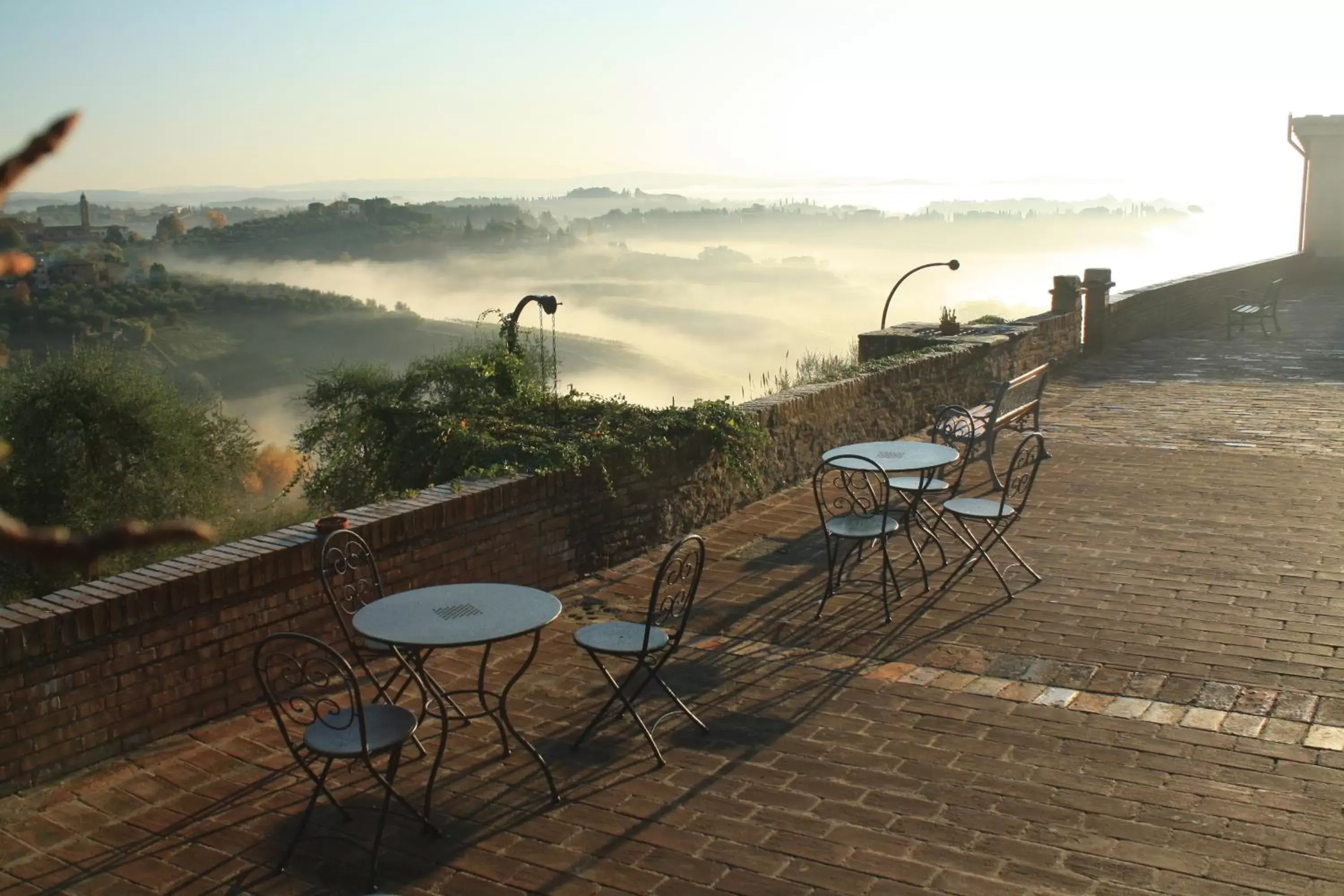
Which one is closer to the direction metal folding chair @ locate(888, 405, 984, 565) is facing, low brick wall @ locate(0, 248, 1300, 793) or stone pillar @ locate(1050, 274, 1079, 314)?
the low brick wall

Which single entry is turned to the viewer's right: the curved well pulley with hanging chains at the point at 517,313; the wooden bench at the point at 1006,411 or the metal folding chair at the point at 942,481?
the curved well pulley with hanging chains

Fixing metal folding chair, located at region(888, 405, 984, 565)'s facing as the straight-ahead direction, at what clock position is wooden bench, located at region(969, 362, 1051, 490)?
The wooden bench is roughly at 5 o'clock from the metal folding chair.

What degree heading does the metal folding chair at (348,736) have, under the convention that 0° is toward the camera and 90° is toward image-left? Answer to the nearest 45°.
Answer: approximately 225°

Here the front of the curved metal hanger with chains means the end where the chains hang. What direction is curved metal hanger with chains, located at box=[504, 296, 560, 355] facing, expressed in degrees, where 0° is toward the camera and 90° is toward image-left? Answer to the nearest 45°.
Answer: approximately 270°

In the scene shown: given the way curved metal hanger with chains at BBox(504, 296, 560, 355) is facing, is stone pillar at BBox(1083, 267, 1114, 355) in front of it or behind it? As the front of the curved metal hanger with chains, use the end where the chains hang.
in front

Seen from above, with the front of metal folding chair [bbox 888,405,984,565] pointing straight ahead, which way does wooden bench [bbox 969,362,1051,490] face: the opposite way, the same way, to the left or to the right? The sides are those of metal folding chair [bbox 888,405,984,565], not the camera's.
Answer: to the right

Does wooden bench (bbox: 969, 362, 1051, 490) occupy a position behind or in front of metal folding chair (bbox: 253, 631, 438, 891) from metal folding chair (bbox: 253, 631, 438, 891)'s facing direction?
in front

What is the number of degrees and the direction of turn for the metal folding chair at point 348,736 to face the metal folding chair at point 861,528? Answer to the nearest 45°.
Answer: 0° — it already faces it

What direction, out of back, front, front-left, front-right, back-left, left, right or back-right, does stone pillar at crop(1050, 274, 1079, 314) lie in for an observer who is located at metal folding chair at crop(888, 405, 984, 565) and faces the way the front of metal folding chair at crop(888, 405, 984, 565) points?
back-right

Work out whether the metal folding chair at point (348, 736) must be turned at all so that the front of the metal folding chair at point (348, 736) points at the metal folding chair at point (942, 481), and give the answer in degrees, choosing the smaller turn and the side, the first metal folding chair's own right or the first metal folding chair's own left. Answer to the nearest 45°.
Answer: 0° — it already faces it

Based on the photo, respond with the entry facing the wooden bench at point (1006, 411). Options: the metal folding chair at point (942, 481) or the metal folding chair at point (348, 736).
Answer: the metal folding chair at point (348, 736)
